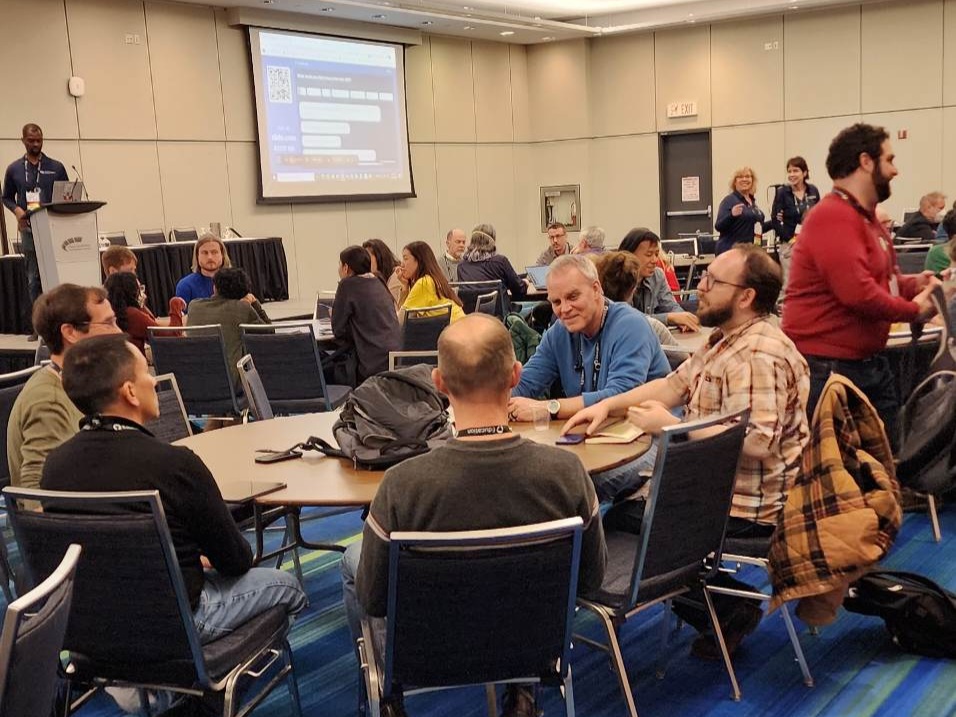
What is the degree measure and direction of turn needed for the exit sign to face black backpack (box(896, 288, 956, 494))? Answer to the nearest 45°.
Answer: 0° — it already faces it

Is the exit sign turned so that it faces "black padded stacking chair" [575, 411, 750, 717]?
yes

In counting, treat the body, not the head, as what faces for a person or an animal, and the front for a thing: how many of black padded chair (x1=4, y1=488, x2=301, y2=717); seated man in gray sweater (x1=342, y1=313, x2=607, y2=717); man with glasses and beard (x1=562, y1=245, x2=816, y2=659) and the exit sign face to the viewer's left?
1

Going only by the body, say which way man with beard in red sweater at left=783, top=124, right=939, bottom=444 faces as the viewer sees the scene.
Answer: to the viewer's right

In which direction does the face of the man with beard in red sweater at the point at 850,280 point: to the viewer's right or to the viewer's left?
to the viewer's right

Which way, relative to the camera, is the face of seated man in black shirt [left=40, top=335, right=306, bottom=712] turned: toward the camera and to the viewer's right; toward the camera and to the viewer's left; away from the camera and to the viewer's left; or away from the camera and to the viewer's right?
away from the camera and to the viewer's right

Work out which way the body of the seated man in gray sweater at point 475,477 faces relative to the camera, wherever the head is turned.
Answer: away from the camera

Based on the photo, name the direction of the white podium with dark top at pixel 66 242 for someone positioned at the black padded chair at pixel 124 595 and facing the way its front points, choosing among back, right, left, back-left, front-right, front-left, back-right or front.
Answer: front-left

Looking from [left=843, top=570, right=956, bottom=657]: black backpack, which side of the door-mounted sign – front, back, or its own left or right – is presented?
front

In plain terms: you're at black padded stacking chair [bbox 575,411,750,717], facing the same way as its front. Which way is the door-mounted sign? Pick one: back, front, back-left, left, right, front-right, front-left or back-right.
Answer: front-right

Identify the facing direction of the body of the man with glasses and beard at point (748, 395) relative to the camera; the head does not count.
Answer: to the viewer's left

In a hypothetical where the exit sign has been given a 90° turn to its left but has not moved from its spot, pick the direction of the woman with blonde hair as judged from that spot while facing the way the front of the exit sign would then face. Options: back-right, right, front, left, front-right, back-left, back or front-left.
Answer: right

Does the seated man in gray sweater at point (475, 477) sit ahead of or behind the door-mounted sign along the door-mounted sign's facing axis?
ahead

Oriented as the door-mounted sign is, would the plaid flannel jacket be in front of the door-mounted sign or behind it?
in front

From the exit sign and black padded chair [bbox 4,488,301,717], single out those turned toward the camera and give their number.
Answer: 1
